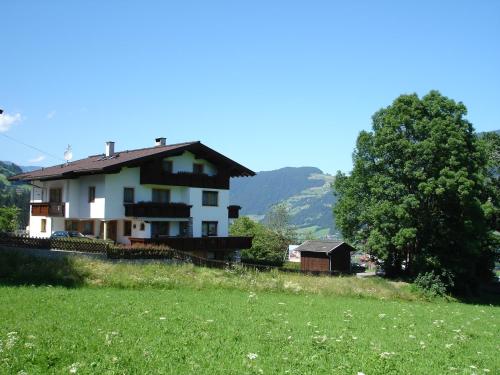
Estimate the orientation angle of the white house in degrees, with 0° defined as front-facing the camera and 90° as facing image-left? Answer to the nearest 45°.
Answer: approximately 315°

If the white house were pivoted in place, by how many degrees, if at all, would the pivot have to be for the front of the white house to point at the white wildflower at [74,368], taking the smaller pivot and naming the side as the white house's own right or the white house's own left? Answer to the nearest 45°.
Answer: approximately 45° to the white house's own right

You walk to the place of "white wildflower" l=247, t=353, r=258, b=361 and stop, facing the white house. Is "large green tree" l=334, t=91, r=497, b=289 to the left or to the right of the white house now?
right

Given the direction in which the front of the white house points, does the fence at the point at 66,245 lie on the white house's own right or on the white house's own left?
on the white house's own right

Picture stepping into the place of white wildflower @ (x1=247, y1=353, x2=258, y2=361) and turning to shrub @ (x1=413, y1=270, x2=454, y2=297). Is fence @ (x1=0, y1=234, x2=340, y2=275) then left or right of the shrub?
left

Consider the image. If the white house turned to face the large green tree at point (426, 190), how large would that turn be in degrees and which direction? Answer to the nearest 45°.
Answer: approximately 45° to its left
